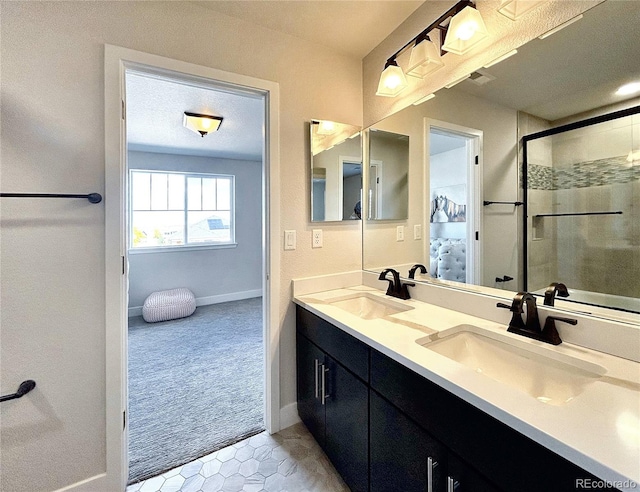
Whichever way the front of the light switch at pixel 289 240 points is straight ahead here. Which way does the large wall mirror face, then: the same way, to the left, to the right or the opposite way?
to the right

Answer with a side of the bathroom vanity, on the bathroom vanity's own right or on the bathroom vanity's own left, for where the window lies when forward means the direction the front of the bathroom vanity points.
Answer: on the bathroom vanity's own right

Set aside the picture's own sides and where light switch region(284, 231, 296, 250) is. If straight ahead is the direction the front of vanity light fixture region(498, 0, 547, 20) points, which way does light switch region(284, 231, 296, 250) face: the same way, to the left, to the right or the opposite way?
to the left

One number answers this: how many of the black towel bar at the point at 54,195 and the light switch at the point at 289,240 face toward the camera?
2

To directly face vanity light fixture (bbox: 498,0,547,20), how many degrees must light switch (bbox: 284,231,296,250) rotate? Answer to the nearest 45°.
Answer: approximately 45° to its left

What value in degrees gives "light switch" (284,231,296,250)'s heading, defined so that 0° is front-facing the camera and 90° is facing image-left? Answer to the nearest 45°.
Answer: approximately 0°
